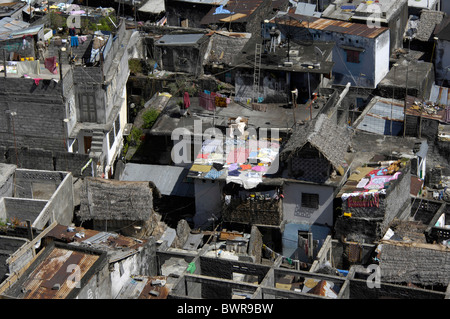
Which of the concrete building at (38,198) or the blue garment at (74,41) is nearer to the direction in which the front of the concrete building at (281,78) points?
the concrete building

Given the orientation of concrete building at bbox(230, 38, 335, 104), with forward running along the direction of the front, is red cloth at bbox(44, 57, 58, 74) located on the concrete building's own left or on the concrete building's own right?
on the concrete building's own right

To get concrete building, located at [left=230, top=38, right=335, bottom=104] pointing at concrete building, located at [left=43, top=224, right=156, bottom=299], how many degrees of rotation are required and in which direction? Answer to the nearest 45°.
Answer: approximately 45° to its right

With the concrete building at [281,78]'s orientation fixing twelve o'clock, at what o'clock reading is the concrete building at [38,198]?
the concrete building at [38,198] is roughly at 2 o'clock from the concrete building at [281,78].

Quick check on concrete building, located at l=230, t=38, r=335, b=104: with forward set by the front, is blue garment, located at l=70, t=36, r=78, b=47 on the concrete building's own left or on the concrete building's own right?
on the concrete building's own right

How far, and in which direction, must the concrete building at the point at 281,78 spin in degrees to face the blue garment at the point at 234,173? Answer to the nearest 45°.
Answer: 0° — it already faces it

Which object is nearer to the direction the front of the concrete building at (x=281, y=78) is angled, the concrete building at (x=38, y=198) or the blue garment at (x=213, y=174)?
the blue garment

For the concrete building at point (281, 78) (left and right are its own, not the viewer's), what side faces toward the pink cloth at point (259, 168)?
front

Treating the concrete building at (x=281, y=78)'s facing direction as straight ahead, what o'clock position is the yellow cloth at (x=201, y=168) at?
The yellow cloth is roughly at 1 o'clock from the concrete building.

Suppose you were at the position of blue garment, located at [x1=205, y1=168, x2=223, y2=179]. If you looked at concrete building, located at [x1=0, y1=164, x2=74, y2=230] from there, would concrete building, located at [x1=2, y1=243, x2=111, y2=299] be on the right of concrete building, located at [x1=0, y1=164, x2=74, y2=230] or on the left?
left

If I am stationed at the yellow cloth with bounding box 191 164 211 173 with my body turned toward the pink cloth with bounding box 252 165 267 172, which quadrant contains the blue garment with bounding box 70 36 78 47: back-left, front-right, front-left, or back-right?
back-left

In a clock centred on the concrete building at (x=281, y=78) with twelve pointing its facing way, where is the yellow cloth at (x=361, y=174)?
The yellow cloth is roughly at 11 o'clock from the concrete building.

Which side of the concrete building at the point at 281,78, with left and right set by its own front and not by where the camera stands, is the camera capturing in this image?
front
